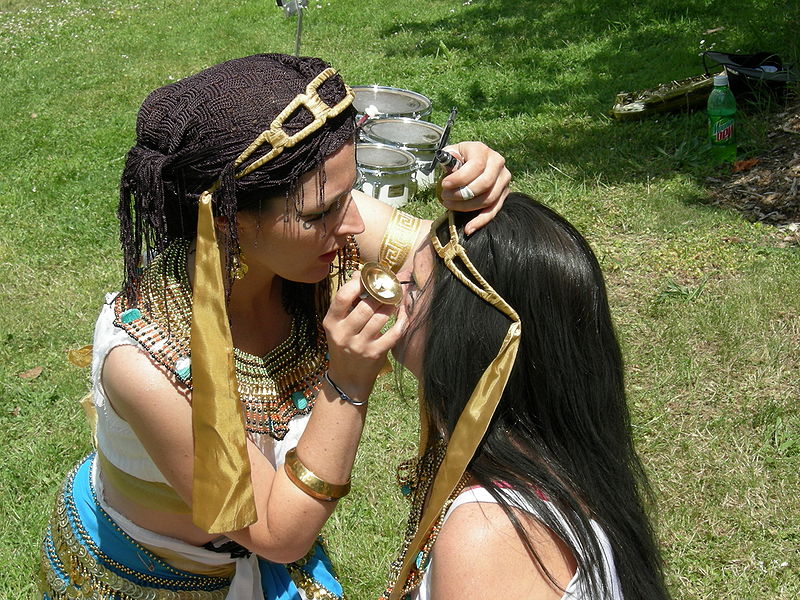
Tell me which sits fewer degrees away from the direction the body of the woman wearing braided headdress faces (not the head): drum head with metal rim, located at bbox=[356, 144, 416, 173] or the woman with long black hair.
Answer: the woman with long black hair

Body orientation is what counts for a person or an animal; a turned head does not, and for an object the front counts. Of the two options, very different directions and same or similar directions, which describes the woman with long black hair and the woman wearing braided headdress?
very different directions

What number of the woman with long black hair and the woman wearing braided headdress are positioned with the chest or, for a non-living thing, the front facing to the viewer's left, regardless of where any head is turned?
1

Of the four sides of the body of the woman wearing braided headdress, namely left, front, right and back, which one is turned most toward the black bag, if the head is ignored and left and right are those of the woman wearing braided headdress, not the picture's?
left

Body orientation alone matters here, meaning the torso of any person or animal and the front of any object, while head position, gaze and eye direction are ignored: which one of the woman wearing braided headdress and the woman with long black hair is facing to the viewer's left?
the woman with long black hair

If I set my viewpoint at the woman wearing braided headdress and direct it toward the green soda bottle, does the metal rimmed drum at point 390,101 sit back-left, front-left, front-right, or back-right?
front-left

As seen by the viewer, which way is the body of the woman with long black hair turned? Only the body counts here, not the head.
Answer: to the viewer's left

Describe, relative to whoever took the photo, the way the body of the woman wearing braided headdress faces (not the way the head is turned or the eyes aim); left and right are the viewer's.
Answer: facing the viewer and to the right of the viewer

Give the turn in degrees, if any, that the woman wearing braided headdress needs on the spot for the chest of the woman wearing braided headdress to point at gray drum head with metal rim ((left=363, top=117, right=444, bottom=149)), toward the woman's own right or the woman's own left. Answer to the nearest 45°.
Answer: approximately 135° to the woman's own left

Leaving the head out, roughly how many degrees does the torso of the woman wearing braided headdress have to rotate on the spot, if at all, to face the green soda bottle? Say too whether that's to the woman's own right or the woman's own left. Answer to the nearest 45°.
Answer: approximately 90° to the woman's own left

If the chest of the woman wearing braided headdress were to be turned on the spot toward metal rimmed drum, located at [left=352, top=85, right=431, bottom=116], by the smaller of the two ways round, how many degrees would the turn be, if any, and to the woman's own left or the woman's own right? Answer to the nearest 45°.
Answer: approximately 135° to the woman's own left
